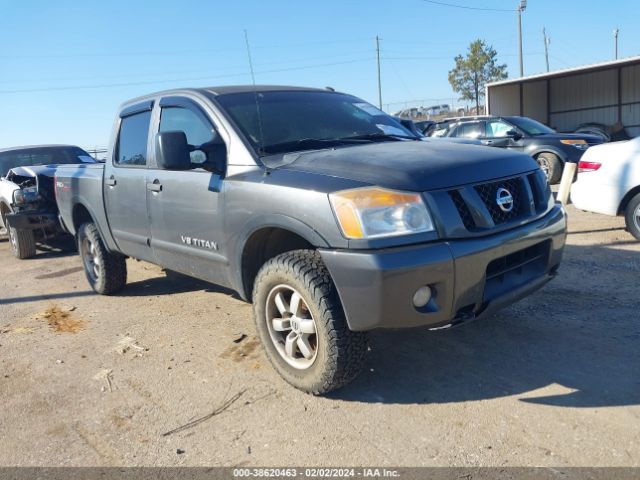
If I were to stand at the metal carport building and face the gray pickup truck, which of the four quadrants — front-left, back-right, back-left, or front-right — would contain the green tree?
back-right

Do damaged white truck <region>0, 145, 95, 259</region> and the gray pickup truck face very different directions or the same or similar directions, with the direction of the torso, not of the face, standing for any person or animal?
same or similar directions

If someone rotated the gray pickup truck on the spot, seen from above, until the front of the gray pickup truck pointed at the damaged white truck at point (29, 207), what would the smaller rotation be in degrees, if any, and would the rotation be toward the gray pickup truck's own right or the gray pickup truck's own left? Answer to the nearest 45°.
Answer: approximately 180°

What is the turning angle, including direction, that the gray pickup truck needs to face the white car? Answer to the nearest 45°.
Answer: approximately 90° to its left

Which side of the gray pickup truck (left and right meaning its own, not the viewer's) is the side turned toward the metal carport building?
left

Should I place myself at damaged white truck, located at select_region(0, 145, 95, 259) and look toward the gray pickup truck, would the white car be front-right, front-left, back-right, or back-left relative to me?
front-left

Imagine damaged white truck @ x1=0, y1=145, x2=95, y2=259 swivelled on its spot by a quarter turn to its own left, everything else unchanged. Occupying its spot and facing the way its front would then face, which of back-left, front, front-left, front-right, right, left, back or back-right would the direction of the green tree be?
front

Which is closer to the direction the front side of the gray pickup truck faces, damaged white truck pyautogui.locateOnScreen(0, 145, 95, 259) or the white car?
the white car
